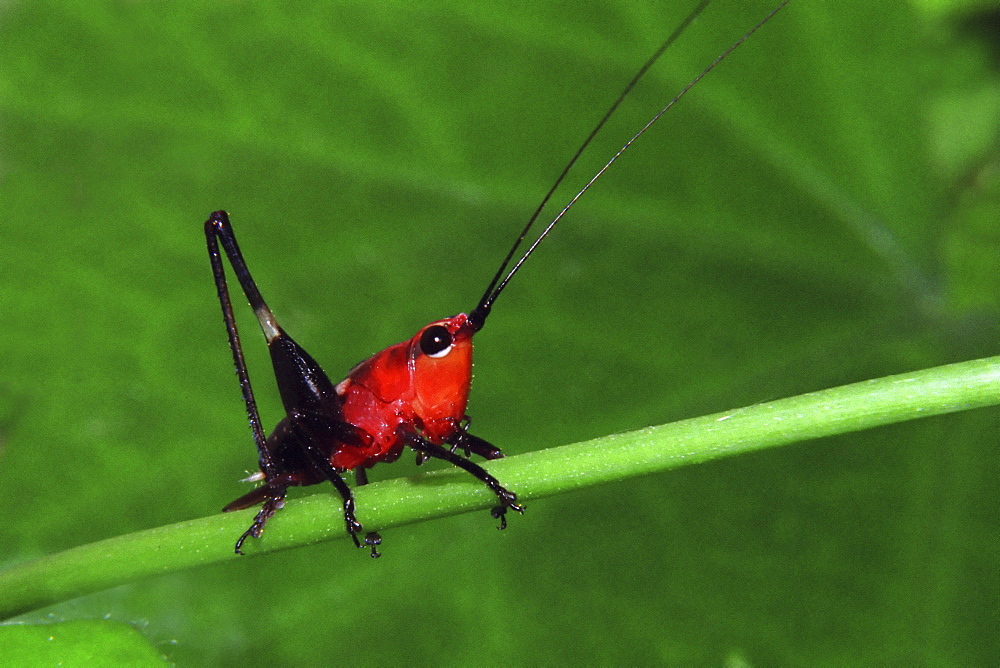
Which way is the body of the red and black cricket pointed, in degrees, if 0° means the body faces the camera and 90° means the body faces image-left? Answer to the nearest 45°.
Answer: approximately 270°
